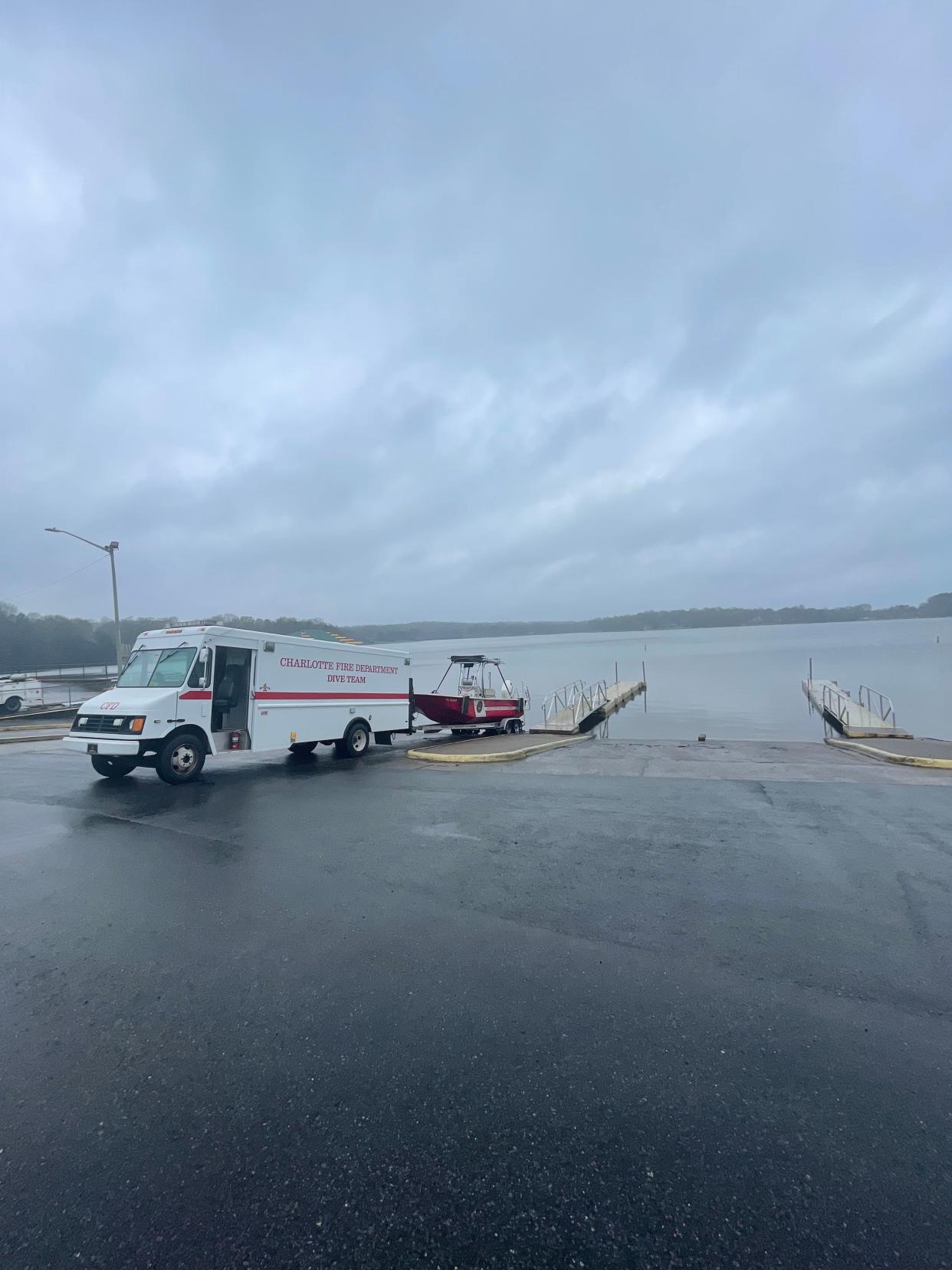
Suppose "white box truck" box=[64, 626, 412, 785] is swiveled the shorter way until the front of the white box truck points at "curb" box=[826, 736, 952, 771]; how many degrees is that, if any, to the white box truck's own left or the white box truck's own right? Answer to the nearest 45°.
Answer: approximately 135° to the white box truck's own left

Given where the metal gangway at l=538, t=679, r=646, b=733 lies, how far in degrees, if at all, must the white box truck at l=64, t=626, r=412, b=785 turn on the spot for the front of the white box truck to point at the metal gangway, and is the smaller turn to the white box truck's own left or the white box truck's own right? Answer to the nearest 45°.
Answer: approximately 180°

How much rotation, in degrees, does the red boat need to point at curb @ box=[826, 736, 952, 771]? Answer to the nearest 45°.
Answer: approximately 90° to its left

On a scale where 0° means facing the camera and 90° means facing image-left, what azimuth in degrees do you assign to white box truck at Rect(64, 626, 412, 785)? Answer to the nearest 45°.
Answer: approximately 45°

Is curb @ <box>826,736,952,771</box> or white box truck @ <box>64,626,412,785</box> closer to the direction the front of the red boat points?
the white box truck

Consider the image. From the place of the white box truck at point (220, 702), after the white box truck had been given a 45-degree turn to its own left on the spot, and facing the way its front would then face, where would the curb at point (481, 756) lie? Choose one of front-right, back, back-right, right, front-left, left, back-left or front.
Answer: left

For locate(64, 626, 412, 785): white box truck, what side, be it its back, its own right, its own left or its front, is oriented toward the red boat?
back
